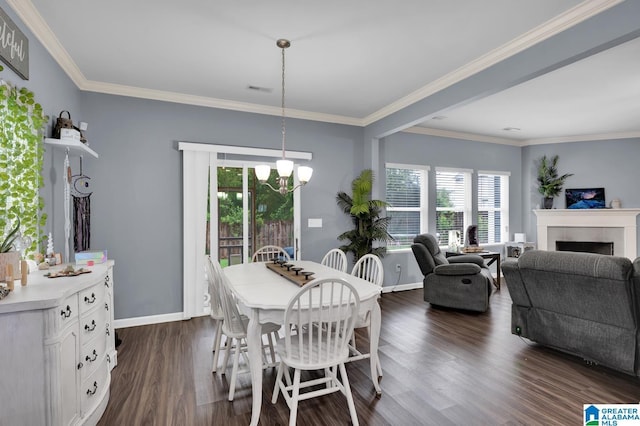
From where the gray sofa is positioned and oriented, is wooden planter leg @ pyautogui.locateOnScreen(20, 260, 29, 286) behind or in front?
behind

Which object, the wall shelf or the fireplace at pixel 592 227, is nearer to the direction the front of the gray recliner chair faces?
the fireplace

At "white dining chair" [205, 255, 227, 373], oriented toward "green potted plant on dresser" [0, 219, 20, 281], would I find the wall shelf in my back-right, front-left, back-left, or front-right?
front-right

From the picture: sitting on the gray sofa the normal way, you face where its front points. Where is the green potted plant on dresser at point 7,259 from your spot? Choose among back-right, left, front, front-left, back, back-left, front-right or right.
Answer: back

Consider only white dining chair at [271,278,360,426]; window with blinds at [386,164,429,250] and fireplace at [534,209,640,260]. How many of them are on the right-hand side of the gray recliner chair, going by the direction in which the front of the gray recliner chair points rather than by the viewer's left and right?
1

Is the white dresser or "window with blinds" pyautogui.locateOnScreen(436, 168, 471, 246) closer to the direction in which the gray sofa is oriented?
the window with blinds

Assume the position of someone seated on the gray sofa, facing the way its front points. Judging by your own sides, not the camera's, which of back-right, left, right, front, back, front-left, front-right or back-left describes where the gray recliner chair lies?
left

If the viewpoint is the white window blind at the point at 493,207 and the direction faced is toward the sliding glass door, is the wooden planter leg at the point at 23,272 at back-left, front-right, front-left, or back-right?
front-left

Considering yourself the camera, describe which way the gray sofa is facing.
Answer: facing away from the viewer and to the right of the viewer

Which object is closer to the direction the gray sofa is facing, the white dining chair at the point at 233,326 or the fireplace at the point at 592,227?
the fireplace
